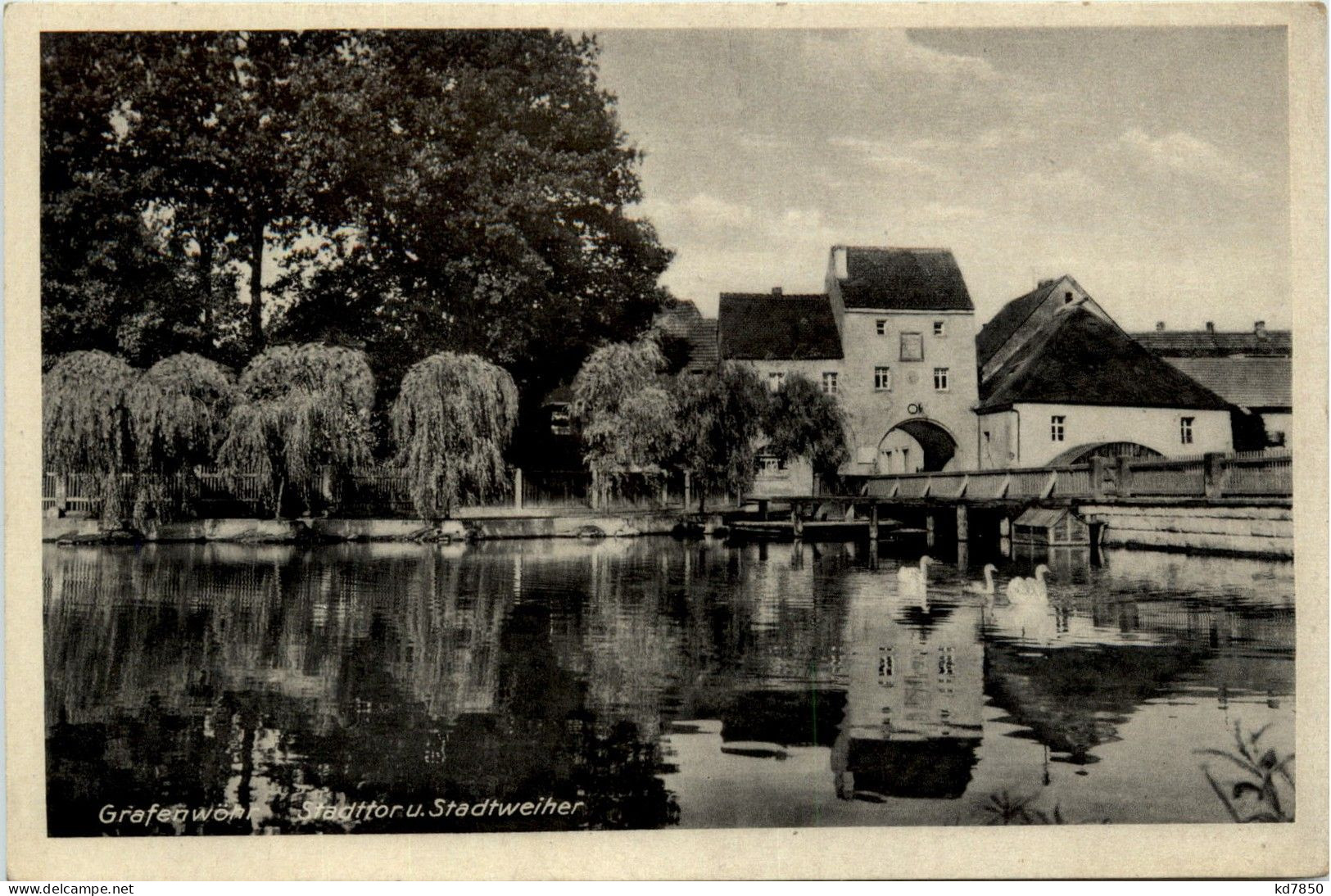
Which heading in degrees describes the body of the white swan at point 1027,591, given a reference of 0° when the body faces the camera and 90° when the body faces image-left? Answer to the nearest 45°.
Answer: approximately 270°

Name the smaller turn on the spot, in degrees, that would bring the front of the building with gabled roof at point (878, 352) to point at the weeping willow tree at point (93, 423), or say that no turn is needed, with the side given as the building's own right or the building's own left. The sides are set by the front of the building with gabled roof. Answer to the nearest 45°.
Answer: approximately 45° to the building's own right

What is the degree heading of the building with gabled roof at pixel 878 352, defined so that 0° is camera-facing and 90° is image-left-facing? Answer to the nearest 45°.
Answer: approximately 0°

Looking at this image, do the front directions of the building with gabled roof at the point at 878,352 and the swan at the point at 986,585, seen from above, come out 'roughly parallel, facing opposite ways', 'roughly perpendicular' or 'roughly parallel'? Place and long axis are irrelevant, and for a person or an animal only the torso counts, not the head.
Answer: roughly perpendicular

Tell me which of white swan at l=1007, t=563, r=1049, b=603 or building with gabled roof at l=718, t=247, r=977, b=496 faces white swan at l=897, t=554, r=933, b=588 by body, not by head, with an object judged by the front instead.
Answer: the building with gabled roof

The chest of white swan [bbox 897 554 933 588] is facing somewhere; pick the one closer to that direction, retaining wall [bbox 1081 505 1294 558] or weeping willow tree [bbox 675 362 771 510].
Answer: the retaining wall

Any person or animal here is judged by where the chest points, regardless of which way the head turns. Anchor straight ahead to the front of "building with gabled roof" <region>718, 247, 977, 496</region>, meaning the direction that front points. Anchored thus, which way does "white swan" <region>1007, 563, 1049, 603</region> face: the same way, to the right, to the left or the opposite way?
to the left

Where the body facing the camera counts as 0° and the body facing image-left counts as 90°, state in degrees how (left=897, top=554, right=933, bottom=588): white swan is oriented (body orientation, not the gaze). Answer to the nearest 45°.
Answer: approximately 270°
